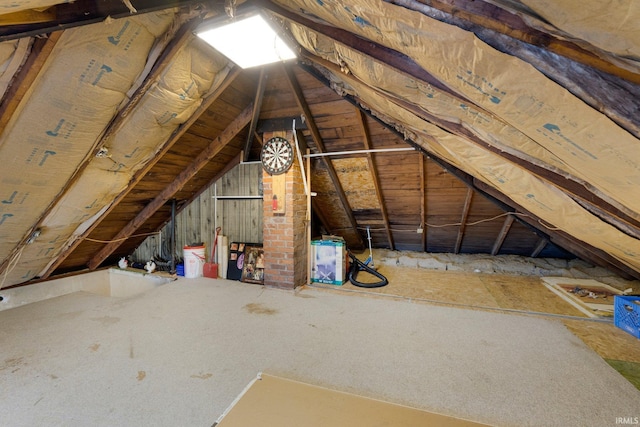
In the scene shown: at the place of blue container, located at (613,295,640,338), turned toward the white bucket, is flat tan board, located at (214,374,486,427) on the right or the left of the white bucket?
left

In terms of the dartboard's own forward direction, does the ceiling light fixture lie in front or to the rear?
in front

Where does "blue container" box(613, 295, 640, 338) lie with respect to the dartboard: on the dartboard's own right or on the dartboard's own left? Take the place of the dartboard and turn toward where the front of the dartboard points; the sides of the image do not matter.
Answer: on the dartboard's own left

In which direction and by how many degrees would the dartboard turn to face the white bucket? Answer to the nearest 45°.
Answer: approximately 135° to its right

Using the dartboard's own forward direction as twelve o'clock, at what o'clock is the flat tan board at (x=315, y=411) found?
The flat tan board is roughly at 12 o'clock from the dartboard.

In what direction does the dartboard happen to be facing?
toward the camera

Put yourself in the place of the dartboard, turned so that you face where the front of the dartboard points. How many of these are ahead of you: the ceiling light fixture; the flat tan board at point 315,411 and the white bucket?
2

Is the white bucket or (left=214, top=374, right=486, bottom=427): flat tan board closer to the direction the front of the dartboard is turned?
the flat tan board

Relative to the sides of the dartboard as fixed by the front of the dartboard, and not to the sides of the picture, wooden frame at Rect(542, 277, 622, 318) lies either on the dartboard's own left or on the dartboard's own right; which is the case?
on the dartboard's own left
